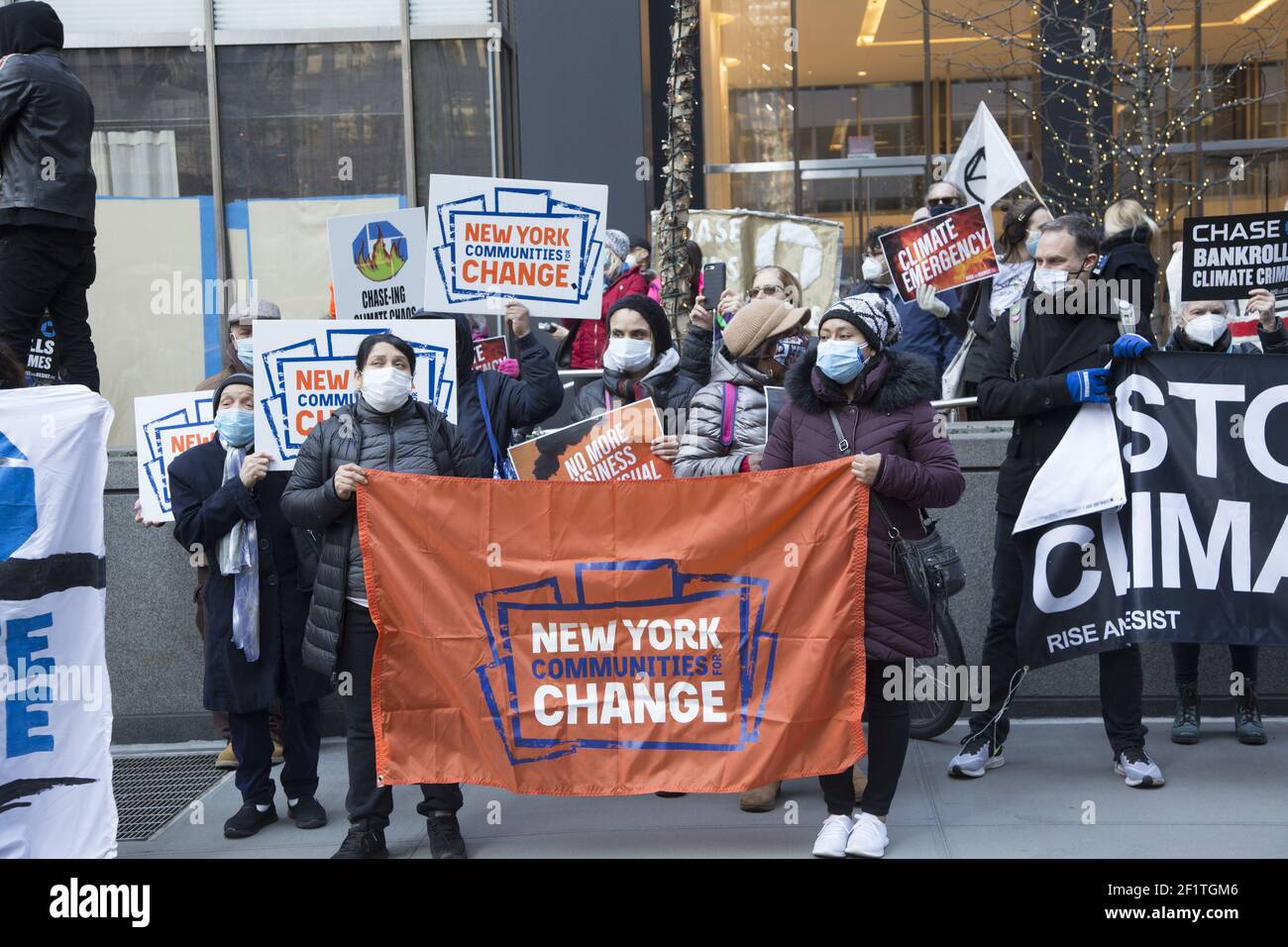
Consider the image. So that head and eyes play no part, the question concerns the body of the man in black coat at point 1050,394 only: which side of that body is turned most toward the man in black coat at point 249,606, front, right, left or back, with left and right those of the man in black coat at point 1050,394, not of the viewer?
right

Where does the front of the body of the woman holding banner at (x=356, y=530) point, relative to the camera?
toward the camera

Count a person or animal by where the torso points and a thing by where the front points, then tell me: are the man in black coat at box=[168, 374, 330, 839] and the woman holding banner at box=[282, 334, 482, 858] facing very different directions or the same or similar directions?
same or similar directions

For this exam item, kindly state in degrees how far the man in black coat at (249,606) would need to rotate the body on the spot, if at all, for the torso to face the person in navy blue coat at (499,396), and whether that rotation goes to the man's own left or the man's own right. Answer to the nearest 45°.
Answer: approximately 90° to the man's own left

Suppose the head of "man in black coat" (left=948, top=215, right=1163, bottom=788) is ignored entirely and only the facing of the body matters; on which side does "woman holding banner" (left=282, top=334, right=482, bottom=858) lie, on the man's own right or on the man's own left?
on the man's own right

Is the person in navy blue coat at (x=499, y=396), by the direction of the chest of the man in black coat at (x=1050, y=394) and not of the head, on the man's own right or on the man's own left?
on the man's own right

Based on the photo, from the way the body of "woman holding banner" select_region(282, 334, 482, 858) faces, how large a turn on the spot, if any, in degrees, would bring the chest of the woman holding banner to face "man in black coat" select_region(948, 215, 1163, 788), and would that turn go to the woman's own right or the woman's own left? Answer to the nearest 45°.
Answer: approximately 90° to the woman's own left

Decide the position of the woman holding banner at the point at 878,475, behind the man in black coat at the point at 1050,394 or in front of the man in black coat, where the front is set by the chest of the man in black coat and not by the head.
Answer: in front

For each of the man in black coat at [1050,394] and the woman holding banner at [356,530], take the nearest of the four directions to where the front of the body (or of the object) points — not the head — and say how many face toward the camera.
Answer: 2

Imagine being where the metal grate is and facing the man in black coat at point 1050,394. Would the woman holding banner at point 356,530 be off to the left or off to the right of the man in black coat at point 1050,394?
right

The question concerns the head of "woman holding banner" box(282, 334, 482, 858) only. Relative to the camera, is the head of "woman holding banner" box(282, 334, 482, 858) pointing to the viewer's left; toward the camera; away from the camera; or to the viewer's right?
toward the camera

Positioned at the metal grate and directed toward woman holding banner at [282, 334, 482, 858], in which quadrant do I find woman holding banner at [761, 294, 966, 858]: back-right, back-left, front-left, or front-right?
front-left

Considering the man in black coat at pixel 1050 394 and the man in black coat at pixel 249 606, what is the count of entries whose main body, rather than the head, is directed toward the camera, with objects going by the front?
2

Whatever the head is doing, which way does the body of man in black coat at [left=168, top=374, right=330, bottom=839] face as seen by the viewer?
toward the camera

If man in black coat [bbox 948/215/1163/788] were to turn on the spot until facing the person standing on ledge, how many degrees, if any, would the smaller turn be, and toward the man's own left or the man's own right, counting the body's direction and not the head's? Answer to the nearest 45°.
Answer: approximately 90° to the man's own right
